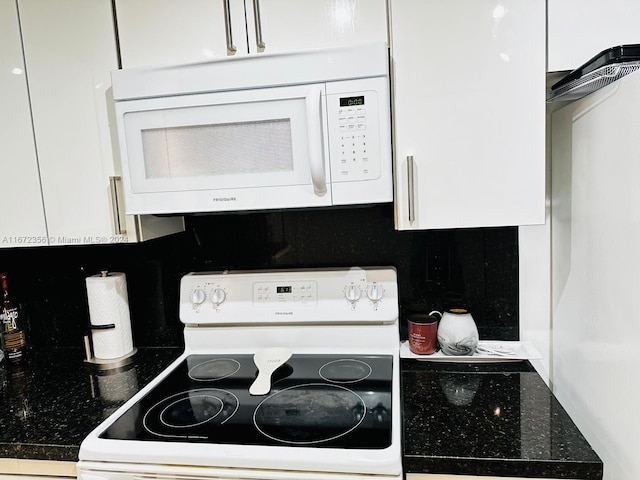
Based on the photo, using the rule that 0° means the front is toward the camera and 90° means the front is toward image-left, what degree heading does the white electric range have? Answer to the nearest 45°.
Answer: approximately 0°

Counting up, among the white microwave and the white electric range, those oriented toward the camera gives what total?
2

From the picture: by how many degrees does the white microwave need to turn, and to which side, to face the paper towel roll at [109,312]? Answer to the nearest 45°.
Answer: approximately 135° to its right

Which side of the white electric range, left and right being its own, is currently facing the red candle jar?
left

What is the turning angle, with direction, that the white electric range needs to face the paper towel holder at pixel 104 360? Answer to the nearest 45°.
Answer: approximately 135° to its right

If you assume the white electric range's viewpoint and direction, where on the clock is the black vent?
The black vent is roughly at 10 o'clock from the white electric range.

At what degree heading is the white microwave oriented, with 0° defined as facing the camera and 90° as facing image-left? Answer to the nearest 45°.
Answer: approximately 0°
